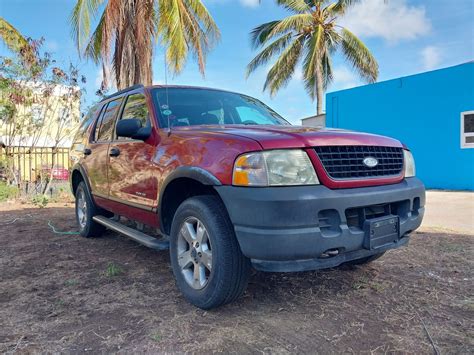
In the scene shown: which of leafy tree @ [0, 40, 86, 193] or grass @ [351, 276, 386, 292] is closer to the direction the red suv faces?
the grass

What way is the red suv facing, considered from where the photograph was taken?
facing the viewer and to the right of the viewer

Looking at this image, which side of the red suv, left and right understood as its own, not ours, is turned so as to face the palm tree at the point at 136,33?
back

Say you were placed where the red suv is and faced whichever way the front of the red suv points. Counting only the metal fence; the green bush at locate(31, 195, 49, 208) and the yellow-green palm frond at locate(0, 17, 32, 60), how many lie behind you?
3

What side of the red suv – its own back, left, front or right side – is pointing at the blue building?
left

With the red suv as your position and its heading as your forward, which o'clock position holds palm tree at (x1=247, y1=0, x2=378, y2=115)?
The palm tree is roughly at 8 o'clock from the red suv.

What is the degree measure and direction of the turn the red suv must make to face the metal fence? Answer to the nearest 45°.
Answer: approximately 180°

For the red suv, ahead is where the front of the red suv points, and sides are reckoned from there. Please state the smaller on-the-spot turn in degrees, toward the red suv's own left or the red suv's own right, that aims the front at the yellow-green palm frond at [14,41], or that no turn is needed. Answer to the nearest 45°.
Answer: approximately 180°

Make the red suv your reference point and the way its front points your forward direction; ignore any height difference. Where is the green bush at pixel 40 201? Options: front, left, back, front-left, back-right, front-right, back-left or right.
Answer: back

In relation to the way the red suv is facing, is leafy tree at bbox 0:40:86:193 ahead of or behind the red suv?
behind
